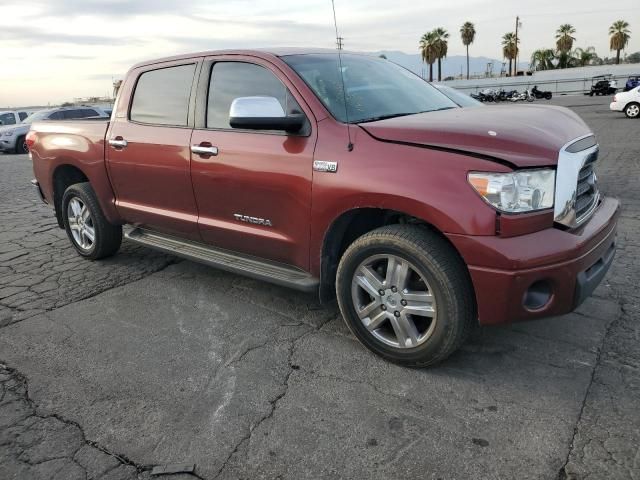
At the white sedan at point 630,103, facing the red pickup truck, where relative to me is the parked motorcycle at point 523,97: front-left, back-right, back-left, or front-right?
back-right

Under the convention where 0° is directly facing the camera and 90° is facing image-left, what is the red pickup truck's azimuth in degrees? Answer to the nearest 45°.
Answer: approximately 315°

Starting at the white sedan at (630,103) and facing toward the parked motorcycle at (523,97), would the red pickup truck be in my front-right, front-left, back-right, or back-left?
back-left

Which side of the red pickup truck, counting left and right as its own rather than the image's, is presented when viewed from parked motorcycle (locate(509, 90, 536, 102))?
left

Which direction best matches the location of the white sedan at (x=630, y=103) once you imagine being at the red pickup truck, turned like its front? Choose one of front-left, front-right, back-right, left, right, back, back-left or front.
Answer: left
